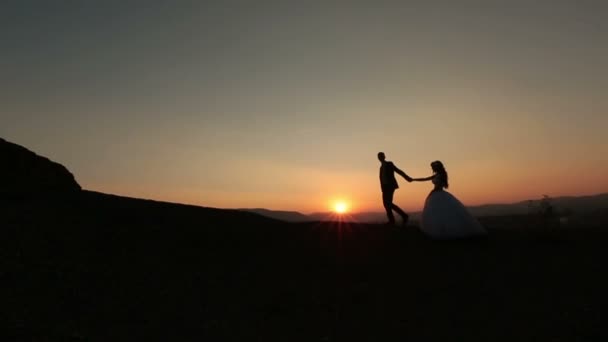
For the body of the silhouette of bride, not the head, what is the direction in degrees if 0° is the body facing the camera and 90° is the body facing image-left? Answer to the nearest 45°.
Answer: approximately 90°

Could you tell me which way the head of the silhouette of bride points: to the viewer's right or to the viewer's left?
to the viewer's left

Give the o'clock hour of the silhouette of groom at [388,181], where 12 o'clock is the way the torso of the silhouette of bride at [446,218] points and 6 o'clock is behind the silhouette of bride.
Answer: The silhouette of groom is roughly at 1 o'clock from the silhouette of bride.
